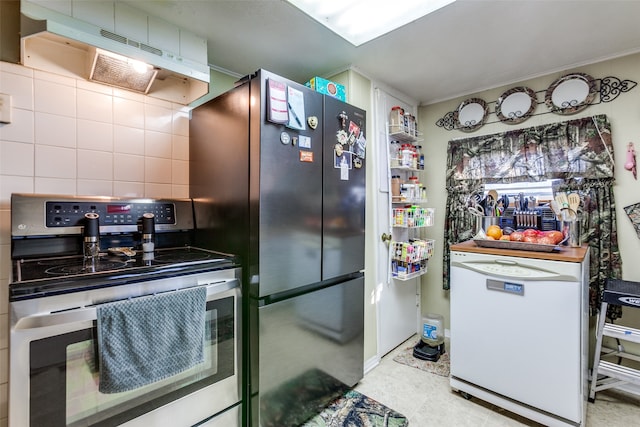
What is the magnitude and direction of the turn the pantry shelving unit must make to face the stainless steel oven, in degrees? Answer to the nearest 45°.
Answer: approximately 90° to its right

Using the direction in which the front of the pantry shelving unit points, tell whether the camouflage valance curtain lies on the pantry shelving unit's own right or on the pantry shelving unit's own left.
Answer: on the pantry shelving unit's own left

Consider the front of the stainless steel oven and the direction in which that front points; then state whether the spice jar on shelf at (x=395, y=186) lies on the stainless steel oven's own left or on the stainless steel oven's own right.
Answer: on the stainless steel oven's own left

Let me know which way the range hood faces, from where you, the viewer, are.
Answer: facing the viewer and to the right of the viewer

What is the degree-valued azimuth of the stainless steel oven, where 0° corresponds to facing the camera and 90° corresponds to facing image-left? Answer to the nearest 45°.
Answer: approximately 315°

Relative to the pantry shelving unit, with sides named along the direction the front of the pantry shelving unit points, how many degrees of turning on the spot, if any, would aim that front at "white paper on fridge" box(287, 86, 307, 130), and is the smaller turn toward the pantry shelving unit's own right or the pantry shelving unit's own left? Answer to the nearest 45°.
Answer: approximately 90° to the pantry shelving unit's own right

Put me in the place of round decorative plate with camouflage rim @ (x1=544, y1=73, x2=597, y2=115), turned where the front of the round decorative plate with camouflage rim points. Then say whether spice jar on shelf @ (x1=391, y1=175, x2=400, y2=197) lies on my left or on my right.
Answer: on my right

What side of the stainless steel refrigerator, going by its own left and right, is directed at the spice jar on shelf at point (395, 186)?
left

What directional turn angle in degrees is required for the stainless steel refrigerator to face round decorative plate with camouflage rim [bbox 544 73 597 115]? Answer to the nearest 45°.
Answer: approximately 45° to its left
